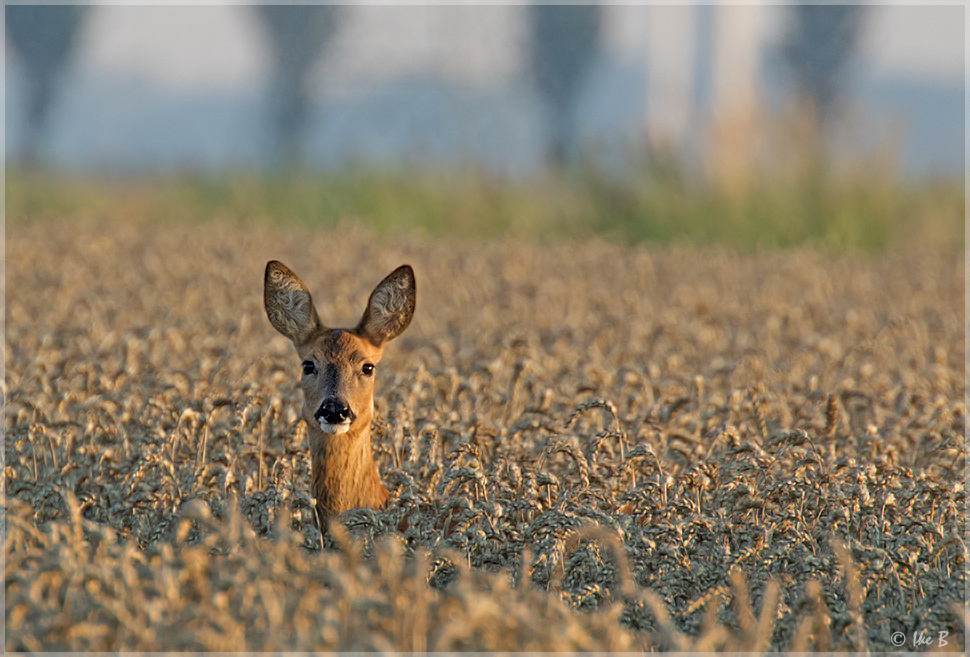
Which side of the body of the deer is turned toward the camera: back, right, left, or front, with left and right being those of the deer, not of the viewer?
front
